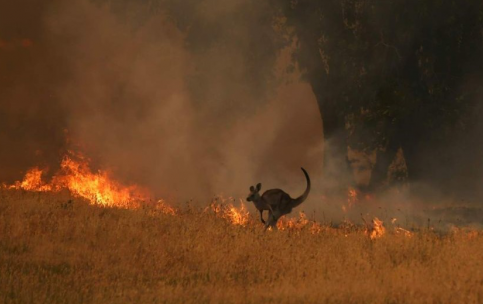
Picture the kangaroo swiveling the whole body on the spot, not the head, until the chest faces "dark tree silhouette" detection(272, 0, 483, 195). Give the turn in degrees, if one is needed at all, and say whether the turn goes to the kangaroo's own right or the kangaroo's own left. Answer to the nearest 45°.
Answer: approximately 135° to the kangaroo's own right

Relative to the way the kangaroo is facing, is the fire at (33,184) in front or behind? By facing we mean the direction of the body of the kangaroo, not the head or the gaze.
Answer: in front

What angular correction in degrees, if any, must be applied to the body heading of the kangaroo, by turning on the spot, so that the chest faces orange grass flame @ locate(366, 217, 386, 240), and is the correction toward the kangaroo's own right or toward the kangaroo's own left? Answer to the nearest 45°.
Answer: approximately 180°

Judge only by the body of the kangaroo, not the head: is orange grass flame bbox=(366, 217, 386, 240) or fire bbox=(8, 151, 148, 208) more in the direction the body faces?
the fire

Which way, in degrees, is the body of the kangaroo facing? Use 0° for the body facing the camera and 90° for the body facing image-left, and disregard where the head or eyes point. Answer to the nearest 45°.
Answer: approximately 90°

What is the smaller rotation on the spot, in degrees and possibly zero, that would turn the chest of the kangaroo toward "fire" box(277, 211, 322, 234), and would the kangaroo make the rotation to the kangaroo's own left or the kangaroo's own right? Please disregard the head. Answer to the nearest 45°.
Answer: approximately 135° to the kangaroo's own right
